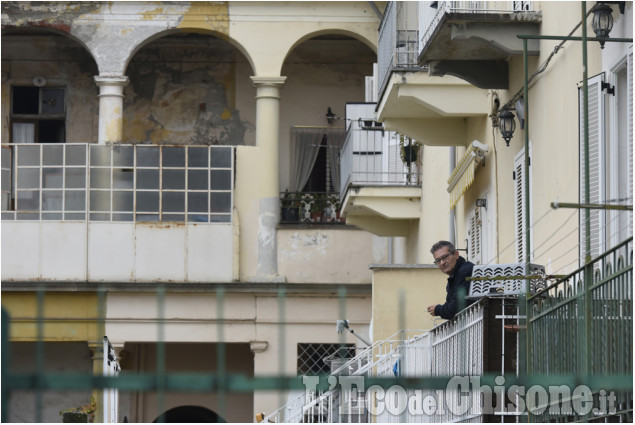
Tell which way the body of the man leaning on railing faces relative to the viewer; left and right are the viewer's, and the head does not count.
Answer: facing the viewer and to the left of the viewer

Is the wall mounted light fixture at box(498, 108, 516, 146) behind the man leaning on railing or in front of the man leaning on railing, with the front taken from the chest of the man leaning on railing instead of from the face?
behind

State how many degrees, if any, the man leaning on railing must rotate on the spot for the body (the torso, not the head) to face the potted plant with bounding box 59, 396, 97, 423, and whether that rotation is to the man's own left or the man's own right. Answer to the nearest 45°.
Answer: approximately 90° to the man's own right

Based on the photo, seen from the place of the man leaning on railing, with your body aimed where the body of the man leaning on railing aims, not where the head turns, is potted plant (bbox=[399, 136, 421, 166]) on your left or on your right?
on your right

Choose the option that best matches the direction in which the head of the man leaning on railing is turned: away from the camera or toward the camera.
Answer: toward the camera

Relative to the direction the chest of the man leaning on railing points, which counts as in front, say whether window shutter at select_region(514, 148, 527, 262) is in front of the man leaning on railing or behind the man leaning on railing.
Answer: behind

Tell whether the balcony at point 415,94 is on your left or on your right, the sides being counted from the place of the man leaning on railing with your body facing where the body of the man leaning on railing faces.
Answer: on your right
